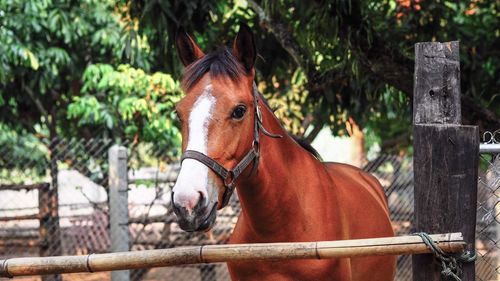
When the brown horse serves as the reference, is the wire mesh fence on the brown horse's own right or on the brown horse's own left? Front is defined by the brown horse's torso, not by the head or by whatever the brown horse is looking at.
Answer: on the brown horse's own right

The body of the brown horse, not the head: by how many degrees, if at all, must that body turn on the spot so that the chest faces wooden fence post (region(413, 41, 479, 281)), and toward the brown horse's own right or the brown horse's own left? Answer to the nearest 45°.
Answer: approximately 90° to the brown horse's own left

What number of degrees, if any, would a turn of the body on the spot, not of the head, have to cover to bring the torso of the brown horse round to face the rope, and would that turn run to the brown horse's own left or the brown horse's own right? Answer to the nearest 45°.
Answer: approximately 90° to the brown horse's own left

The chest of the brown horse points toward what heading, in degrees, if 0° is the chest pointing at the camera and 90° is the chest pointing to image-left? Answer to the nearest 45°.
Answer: approximately 45°

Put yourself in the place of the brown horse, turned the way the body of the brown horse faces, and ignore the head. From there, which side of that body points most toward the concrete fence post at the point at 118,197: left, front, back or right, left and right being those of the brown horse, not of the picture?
right
